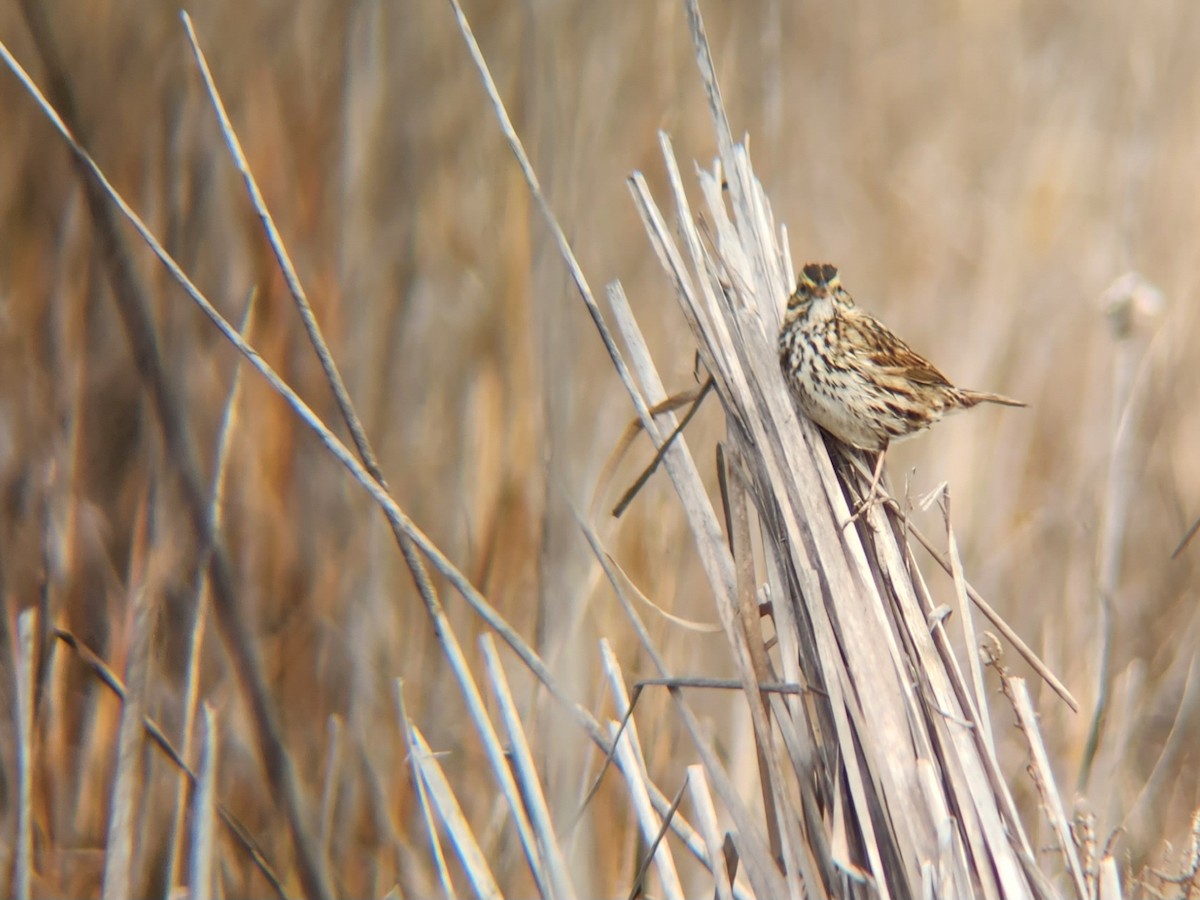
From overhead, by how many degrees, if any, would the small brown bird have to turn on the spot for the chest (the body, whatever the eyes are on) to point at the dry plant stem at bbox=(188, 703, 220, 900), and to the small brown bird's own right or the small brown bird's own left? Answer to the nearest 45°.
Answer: approximately 45° to the small brown bird's own right

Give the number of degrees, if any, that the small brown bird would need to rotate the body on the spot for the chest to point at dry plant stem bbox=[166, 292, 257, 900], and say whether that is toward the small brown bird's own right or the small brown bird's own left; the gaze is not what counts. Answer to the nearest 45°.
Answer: approximately 45° to the small brown bird's own right

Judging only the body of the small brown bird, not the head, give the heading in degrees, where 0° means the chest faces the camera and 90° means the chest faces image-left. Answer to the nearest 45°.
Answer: approximately 45°
